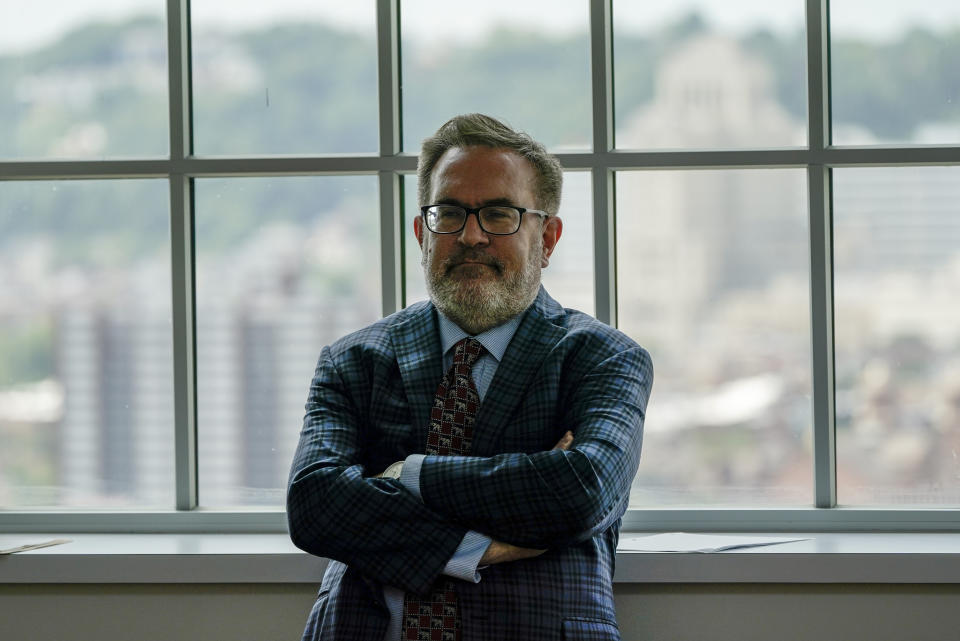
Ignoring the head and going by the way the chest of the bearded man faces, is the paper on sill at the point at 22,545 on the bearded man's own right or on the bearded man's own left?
on the bearded man's own right

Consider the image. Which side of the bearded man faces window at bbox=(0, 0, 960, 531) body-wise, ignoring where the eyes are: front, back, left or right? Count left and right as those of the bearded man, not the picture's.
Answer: back

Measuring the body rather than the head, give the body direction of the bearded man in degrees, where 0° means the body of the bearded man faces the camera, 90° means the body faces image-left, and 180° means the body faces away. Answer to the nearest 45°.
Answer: approximately 0°

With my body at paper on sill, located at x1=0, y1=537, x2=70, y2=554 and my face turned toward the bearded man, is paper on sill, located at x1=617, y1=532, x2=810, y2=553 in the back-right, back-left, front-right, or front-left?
front-left
